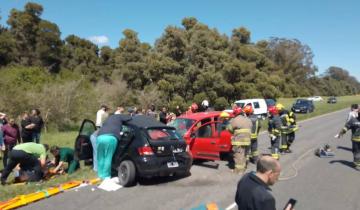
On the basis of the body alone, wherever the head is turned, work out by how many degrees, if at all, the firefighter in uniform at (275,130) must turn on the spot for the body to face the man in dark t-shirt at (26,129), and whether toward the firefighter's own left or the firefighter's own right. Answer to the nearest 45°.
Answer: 0° — they already face them

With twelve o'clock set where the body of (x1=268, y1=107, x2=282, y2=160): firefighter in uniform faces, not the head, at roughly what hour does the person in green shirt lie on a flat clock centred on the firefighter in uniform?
The person in green shirt is roughly at 11 o'clock from the firefighter in uniform.

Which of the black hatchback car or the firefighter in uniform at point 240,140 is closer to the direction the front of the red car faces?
the black hatchback car

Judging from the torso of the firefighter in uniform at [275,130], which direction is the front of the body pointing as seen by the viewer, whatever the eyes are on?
to the viewer's left

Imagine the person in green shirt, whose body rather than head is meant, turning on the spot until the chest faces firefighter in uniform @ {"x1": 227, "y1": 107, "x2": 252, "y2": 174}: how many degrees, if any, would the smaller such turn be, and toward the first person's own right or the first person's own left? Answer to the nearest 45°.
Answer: approximately 135° to the first person's own left

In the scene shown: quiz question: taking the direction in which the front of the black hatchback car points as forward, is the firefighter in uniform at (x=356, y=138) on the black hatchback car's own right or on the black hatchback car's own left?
on the black hatchback car's own right

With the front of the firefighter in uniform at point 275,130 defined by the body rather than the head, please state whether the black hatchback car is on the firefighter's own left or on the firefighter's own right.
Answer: on the firefighter's own left

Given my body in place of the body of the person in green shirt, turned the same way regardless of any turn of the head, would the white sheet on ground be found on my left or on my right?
on my left

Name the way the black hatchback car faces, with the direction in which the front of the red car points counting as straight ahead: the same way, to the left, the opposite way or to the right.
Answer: to the right

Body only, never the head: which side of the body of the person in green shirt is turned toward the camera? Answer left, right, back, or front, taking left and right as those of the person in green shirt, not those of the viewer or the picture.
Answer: left

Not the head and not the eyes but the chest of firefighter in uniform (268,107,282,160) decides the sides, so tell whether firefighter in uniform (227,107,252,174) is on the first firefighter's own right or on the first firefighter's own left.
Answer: on the first firefighter's own left
